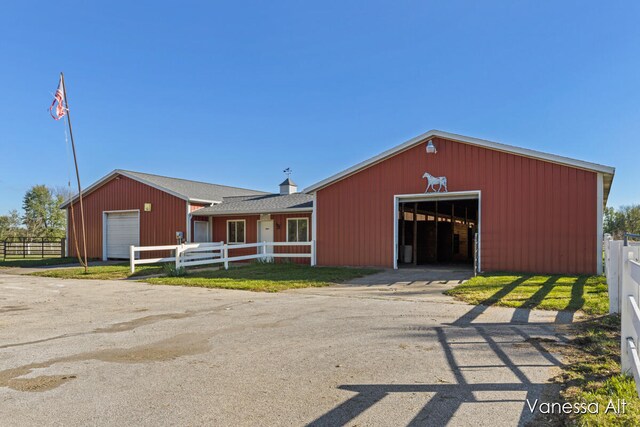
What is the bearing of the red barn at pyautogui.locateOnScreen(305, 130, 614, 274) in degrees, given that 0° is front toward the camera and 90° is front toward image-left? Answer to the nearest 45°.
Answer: approximately 0°

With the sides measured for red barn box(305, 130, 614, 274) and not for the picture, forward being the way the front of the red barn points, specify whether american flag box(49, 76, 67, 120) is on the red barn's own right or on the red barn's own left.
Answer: on the red barn's own right

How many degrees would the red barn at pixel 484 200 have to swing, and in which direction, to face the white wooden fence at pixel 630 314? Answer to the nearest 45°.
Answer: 0° — it already faces it

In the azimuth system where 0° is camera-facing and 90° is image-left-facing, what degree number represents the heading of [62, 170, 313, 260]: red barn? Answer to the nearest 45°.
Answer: approximately 0°

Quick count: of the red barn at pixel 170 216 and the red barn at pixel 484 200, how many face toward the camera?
2

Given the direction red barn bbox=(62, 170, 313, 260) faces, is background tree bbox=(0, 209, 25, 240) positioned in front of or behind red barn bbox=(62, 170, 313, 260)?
behind

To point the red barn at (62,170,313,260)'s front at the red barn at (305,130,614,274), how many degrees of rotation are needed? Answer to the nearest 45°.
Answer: approximately 45° to its left

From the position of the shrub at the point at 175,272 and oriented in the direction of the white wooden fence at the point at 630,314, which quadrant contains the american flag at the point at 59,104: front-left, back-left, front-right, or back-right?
back-right
